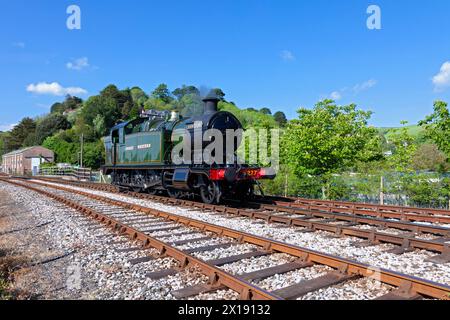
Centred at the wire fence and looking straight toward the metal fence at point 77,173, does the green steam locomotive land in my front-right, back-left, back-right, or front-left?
front-left

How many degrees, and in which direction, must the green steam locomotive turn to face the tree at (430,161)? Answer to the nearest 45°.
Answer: approximately 45° to its left

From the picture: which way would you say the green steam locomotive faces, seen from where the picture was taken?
facing the viewer and to the right of the viewer

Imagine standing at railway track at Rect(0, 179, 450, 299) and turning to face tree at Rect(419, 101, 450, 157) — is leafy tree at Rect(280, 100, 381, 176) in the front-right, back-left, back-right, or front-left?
front-left

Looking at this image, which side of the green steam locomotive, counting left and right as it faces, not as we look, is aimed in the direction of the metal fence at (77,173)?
back

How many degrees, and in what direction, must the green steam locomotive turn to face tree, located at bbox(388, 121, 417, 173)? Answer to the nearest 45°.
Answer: approximately 45° to its left

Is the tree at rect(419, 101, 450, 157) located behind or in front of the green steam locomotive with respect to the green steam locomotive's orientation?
in front
